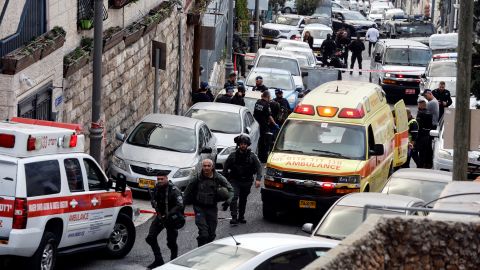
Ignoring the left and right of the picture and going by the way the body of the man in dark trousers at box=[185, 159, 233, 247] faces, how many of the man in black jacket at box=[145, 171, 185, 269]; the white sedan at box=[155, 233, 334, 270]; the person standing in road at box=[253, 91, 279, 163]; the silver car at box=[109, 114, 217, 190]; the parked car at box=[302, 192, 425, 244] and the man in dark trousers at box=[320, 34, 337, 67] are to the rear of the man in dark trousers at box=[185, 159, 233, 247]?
3

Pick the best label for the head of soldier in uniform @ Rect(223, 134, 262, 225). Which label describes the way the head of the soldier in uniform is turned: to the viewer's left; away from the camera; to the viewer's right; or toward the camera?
toward the camera

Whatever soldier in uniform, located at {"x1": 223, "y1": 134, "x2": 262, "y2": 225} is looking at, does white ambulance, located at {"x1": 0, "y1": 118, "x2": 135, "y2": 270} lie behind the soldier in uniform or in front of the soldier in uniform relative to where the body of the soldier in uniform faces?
in front

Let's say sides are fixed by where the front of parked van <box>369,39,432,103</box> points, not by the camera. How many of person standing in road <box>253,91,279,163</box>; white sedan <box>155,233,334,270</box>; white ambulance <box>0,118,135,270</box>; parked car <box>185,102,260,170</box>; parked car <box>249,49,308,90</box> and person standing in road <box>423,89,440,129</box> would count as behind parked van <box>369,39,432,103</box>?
0

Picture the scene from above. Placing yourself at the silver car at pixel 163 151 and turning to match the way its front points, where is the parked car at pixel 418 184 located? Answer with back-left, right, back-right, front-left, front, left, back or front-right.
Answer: left

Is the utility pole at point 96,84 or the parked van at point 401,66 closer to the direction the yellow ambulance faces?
the utility pole

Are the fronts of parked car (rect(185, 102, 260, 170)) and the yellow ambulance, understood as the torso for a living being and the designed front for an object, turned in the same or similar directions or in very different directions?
same or similar directions

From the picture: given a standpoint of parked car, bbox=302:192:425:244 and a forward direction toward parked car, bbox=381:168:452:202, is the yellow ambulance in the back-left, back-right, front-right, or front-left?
front-left

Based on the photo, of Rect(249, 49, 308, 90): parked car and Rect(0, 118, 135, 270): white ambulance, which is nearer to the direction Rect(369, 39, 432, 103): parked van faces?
the white ambulance

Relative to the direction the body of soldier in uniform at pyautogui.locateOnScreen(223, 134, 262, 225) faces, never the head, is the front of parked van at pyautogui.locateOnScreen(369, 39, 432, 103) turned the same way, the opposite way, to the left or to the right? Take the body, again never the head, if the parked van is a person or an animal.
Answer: the same way

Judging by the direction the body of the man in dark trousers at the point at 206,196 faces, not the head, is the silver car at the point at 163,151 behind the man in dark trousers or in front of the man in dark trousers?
behind

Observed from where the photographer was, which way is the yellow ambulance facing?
facing the viewer and to the left of the viewer

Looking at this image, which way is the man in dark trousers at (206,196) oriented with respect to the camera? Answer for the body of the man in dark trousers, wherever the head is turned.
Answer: toward the camera
